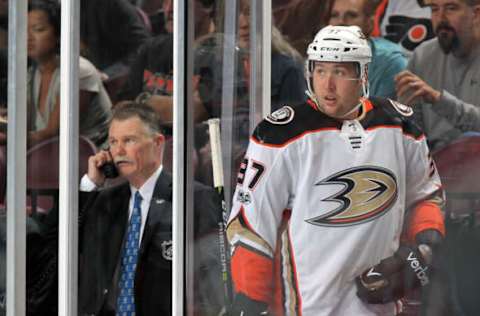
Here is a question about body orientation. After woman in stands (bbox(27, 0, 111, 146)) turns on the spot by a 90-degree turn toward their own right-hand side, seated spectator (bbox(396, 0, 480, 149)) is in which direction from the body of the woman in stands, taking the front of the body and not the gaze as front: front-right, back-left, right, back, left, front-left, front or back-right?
back

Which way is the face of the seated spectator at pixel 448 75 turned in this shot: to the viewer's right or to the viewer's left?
to the viewer's left

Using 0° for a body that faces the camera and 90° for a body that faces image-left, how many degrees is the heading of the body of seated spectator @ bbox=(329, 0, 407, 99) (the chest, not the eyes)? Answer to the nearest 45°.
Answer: approximately 45°
